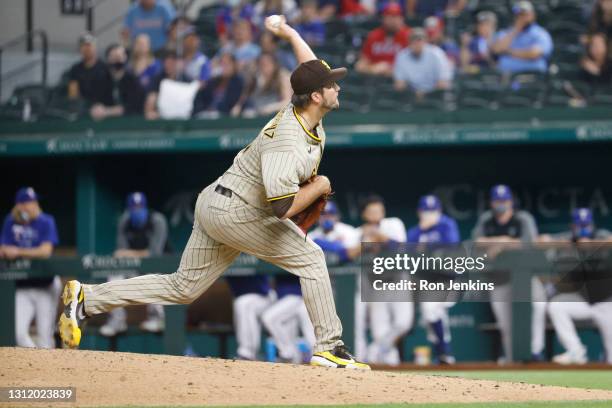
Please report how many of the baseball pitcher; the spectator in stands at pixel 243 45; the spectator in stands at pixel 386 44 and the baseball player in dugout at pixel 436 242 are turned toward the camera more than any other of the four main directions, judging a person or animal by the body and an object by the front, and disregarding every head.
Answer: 3

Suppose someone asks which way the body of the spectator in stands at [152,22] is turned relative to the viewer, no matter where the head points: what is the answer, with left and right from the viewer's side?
facing the viewer

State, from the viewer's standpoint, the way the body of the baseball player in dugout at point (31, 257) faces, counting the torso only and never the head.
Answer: toward the camera

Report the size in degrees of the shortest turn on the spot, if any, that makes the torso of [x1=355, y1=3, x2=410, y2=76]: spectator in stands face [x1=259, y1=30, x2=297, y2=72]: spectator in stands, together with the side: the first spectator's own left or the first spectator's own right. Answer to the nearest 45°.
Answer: approximately 90° to the first spectator's own right

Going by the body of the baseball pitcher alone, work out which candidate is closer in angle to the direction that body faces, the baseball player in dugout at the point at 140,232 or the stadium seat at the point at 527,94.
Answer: the stadium seat

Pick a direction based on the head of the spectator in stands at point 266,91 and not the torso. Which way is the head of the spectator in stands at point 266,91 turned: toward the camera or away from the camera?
toward the camera

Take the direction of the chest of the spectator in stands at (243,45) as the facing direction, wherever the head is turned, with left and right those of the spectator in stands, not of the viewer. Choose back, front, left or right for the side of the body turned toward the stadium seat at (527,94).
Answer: left

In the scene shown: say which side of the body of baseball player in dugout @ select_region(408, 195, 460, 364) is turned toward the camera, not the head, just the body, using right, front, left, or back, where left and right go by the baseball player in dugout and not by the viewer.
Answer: front

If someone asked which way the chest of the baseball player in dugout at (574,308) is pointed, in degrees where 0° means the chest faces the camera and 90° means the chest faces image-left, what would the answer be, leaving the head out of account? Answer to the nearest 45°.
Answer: approximately 0°

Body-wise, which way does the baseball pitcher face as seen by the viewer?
to the viewer's right

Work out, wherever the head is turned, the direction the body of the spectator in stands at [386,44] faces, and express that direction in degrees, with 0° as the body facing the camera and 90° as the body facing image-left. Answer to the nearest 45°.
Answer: approximately 0°

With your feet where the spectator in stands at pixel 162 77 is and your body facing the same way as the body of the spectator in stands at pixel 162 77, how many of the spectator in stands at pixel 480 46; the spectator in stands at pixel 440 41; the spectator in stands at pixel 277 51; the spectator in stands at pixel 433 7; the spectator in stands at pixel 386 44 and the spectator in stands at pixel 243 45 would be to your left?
6

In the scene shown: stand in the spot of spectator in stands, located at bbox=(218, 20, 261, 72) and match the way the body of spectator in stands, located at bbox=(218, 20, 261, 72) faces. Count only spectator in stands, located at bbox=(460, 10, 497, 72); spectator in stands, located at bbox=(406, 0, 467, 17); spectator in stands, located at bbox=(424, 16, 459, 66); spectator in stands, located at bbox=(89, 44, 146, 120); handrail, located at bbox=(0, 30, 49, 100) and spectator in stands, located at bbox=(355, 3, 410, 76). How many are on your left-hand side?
4

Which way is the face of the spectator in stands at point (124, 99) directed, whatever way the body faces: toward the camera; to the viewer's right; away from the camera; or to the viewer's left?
toward the camera

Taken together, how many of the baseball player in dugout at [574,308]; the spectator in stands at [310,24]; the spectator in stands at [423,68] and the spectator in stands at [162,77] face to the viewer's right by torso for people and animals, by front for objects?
0

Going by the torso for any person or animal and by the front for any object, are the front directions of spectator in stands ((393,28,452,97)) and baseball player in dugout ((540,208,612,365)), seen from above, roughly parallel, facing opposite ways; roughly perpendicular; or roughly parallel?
roughly parallel

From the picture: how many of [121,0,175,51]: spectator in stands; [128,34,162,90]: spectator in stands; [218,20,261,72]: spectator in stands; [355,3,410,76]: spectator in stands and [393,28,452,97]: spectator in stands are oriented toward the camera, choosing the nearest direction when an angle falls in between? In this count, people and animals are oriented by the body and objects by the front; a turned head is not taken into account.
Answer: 5
